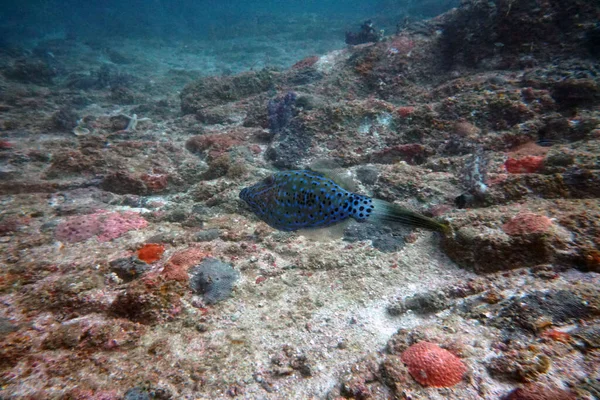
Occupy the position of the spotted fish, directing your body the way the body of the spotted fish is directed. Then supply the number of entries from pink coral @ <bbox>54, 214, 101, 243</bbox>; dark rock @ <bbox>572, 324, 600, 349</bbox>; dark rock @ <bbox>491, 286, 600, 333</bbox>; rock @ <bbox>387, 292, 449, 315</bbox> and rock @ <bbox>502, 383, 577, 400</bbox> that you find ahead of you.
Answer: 1

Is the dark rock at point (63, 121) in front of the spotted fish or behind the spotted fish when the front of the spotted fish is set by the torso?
in front

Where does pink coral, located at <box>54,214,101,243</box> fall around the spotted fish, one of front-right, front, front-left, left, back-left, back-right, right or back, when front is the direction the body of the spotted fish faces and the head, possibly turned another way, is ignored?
front

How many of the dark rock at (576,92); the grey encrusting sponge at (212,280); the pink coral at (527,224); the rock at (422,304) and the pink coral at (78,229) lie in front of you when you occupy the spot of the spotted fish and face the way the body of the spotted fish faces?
2

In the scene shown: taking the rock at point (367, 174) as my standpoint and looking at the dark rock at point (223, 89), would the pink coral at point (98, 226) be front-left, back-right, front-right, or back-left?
front-left

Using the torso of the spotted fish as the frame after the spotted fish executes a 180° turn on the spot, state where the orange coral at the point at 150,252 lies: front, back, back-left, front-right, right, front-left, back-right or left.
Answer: back

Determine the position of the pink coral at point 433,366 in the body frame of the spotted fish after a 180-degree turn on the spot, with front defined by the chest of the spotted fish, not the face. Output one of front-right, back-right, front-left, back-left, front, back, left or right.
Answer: front-right

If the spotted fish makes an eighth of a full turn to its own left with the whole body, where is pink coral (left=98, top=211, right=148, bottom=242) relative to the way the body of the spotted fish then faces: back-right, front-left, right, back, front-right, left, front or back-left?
front-right

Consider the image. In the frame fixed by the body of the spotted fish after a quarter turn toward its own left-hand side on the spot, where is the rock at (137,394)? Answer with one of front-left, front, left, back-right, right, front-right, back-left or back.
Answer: front-right

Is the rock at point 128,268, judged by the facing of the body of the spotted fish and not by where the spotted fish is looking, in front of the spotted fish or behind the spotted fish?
in front

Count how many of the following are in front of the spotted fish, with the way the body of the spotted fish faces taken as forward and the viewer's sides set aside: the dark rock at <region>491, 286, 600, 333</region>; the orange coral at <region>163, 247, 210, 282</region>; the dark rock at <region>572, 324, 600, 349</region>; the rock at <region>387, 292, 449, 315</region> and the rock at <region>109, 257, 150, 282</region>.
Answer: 2

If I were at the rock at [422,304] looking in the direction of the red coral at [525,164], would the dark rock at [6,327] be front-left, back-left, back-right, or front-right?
back-left

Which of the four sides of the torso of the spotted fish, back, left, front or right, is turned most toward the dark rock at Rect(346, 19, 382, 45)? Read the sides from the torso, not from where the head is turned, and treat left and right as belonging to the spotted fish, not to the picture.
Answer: right

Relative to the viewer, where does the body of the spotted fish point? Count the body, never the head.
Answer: to the viewer's left

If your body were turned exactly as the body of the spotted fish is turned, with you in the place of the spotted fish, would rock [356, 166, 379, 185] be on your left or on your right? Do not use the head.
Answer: on your right

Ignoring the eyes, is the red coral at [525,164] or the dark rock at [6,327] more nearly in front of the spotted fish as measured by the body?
the dark rock

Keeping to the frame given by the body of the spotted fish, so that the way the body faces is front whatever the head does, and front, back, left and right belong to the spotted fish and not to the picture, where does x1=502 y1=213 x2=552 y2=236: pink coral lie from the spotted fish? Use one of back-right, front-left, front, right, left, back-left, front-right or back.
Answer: back
